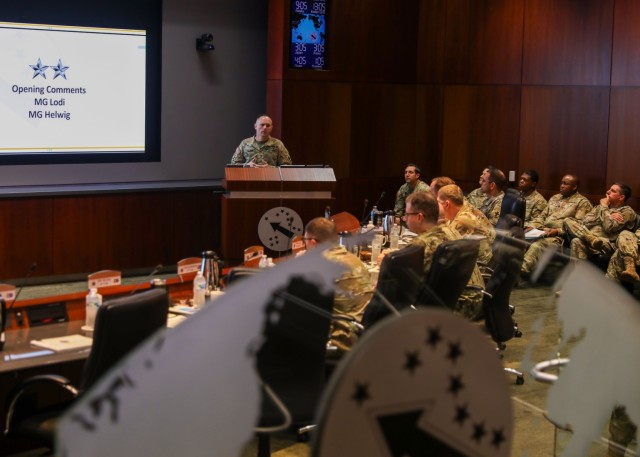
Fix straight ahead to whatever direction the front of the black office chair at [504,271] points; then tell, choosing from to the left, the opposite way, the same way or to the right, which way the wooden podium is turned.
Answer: to the left

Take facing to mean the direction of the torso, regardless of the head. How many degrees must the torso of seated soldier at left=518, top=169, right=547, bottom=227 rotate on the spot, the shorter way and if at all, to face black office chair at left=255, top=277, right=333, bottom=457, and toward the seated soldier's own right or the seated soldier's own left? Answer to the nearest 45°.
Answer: approximately 90° to the seated soldier's own left

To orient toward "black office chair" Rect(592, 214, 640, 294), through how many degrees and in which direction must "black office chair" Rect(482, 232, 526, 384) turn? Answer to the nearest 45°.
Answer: approximately 90° to its right

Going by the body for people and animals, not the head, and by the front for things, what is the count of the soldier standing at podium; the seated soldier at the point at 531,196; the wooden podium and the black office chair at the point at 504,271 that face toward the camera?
2

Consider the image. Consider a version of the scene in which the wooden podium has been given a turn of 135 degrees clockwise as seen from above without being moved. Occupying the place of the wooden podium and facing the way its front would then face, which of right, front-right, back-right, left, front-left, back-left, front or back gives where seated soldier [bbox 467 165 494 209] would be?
right

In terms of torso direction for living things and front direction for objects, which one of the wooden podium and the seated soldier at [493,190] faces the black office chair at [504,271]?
the wooden podium

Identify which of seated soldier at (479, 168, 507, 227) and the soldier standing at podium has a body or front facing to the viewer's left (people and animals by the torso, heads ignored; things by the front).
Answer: the seated soldier

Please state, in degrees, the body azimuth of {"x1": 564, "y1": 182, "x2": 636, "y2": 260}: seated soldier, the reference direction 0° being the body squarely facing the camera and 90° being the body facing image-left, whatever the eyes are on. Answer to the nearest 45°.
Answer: approximately 45°

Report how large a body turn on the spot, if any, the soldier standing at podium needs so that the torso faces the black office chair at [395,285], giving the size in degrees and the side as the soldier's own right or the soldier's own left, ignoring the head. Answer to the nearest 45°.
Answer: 0° — they already face it

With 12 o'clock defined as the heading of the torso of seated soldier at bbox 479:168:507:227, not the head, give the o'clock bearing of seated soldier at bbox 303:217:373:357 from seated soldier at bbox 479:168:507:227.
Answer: seated soldier at bbox 303:217:373:357 is roughly at 9 o'clock from seated soldier at bbox 479:168:507:227.

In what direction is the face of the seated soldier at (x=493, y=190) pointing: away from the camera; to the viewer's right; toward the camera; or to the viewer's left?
to the viewer's left

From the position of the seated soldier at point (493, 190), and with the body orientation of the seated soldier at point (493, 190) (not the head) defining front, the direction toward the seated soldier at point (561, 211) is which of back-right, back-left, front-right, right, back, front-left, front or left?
back
